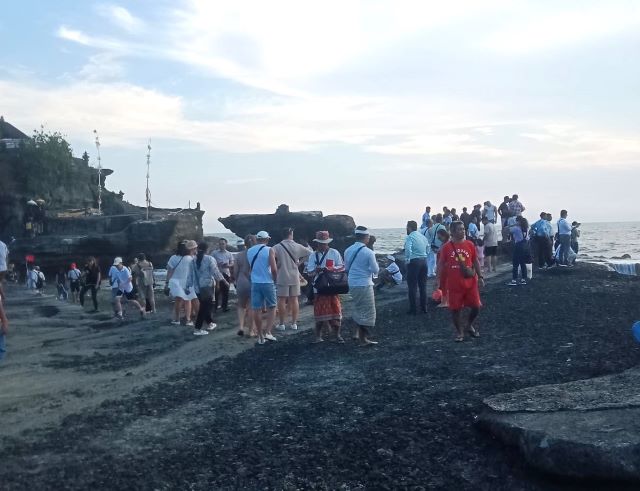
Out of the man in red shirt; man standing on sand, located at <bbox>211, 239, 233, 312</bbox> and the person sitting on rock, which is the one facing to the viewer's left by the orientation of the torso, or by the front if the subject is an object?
the person sitting on rock

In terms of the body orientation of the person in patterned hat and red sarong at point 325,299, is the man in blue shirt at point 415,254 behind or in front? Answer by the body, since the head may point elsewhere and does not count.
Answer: behind

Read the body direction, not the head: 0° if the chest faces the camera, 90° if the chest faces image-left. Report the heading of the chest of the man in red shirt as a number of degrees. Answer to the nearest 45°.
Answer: approximately 0°

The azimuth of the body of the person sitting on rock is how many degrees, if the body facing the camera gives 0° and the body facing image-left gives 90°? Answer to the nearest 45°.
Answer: approximately 90°

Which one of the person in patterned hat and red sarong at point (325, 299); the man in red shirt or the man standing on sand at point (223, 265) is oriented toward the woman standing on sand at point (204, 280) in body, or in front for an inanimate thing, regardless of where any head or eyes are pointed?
the man standing on sand

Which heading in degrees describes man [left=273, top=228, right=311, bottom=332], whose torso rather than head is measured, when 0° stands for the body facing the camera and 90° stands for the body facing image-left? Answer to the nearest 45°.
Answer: approximately 180°

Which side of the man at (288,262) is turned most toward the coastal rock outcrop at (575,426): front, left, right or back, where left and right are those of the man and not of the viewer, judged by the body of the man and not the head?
back

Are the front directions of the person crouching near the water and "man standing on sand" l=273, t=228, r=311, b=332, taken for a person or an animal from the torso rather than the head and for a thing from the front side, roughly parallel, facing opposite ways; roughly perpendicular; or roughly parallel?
roughly perpendicular
